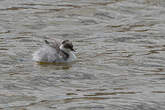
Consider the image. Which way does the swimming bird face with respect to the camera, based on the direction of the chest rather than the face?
to the viewer's right
